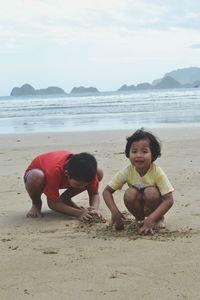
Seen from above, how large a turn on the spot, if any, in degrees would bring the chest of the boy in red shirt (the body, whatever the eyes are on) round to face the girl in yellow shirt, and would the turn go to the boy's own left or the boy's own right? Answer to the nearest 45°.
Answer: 0° — they already face them

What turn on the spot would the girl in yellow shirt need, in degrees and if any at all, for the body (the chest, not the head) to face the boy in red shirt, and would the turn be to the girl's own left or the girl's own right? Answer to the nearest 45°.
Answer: approximately 135° to the girl's own right

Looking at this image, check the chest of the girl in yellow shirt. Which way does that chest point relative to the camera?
toward the camera

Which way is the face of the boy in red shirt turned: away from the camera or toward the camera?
toward the camera

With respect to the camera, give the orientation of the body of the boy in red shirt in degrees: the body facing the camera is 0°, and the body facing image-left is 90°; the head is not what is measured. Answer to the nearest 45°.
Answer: approximately 315°

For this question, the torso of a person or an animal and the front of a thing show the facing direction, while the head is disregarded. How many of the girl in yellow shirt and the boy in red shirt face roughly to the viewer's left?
0
